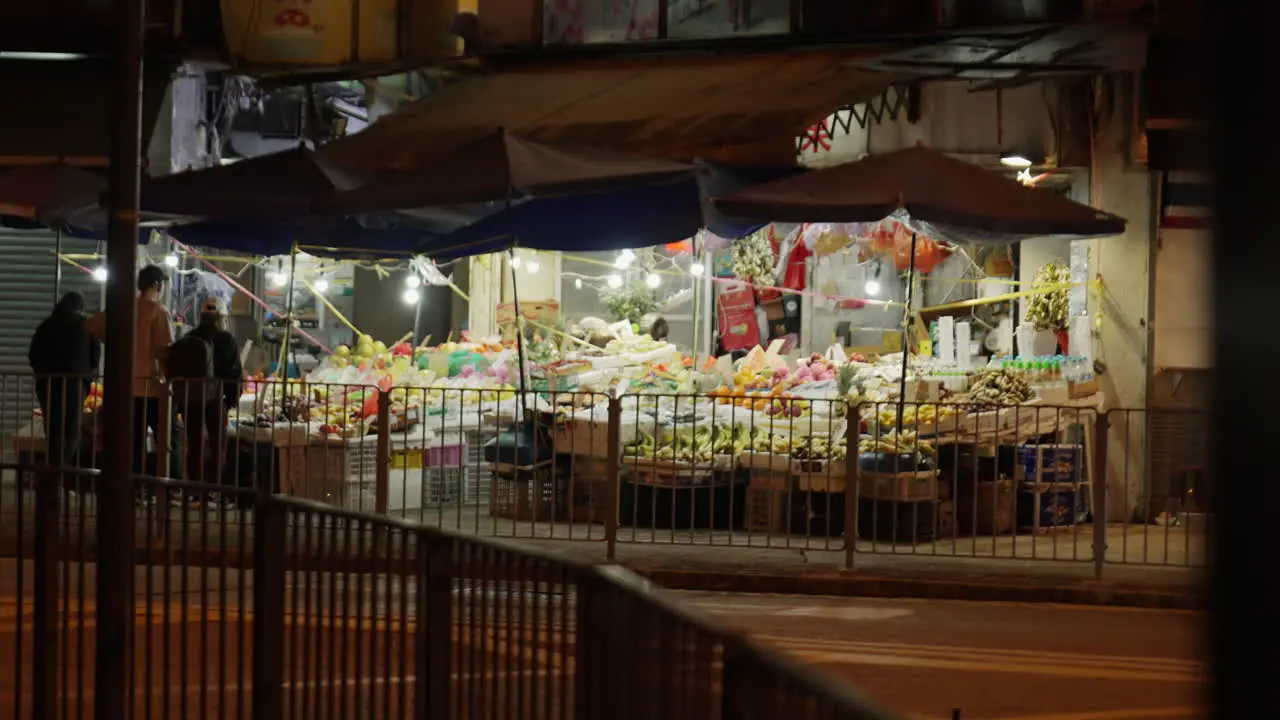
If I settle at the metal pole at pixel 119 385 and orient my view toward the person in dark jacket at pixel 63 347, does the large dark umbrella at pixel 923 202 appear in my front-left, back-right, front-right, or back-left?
front-right

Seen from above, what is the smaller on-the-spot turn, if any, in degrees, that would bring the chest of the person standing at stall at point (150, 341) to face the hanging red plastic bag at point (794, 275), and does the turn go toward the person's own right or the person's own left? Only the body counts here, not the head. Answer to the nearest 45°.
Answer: approximately 90° to the person's own right

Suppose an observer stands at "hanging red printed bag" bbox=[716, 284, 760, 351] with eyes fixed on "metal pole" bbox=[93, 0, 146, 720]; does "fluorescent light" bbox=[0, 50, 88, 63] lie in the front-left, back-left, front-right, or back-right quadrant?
front-right

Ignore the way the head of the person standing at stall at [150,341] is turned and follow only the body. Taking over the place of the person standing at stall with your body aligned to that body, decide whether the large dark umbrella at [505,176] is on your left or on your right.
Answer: on your right

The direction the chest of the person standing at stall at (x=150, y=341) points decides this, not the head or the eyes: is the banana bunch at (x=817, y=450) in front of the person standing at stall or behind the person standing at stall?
in front

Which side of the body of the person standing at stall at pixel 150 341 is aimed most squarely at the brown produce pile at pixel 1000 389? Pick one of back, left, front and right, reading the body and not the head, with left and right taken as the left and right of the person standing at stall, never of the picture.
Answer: right

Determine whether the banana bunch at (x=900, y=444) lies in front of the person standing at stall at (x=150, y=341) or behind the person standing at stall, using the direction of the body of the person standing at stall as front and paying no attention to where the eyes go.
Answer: in front

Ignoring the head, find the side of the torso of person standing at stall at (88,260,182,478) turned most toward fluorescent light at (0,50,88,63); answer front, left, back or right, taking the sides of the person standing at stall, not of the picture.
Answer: left

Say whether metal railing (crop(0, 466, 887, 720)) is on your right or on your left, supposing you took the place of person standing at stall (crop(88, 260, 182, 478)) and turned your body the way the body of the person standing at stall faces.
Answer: on your right
